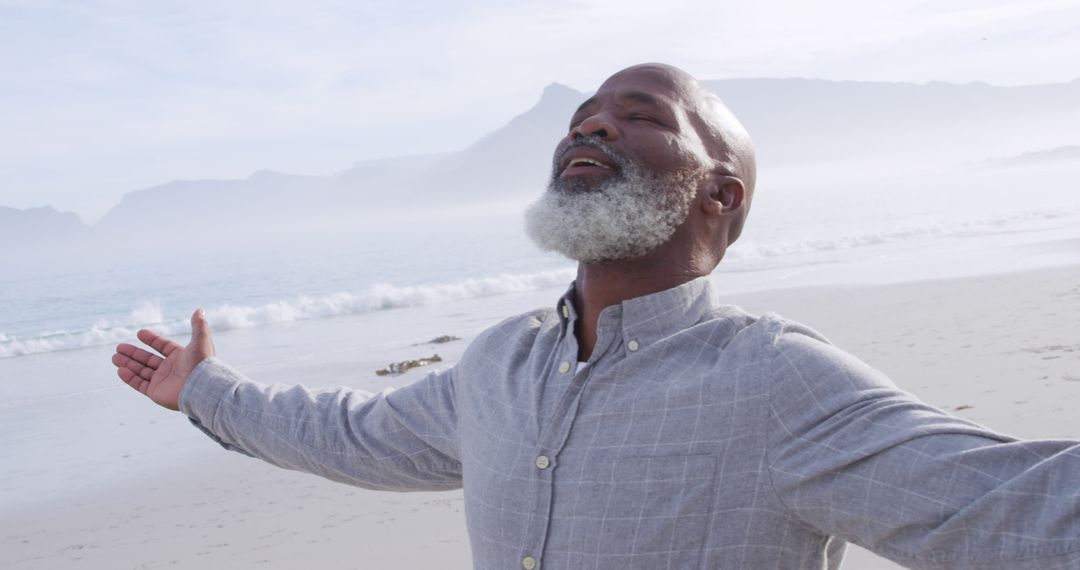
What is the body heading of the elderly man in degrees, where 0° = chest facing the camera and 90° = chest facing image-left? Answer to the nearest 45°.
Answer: approximately 45°
